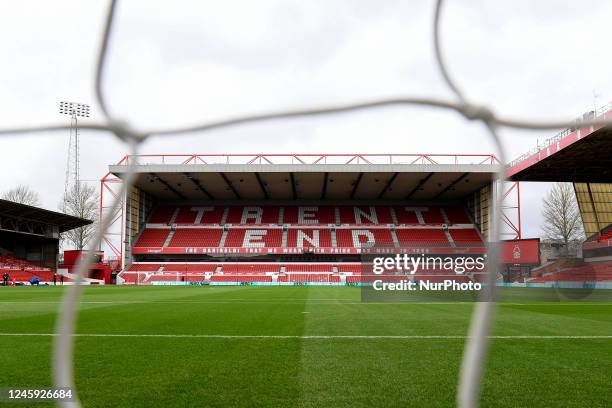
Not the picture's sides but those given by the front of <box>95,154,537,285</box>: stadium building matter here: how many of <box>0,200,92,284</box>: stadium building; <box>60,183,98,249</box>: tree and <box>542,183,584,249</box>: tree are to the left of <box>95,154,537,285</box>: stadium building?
1

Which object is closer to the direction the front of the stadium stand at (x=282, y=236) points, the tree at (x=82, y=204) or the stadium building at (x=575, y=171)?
the stadium building

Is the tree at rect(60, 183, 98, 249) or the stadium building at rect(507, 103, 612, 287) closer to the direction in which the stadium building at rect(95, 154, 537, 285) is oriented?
the stadium building

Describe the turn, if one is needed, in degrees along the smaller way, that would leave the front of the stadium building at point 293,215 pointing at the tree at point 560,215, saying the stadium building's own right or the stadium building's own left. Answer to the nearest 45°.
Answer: approximately 90° to the stadium building's own left

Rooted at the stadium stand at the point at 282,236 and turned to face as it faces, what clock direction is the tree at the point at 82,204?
The tree is roughly at 3 o'clock from the stadium stand.

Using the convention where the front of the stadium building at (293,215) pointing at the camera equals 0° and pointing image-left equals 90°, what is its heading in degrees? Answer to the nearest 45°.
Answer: approximately 0°

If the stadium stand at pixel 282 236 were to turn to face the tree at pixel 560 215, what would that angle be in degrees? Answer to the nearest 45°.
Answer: approximately 90° to its left

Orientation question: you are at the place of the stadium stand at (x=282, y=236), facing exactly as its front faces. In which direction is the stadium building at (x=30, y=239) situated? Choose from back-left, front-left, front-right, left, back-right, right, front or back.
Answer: right

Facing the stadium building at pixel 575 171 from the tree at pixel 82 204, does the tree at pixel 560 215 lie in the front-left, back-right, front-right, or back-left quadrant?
front-left

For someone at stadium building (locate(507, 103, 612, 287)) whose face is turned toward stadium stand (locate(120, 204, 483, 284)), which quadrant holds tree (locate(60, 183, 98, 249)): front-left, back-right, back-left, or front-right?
front-left

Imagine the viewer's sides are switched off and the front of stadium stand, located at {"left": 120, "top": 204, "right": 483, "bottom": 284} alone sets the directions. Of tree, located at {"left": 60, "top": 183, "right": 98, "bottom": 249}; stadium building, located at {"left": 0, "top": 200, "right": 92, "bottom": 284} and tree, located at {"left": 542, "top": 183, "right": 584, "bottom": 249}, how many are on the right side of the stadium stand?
2
